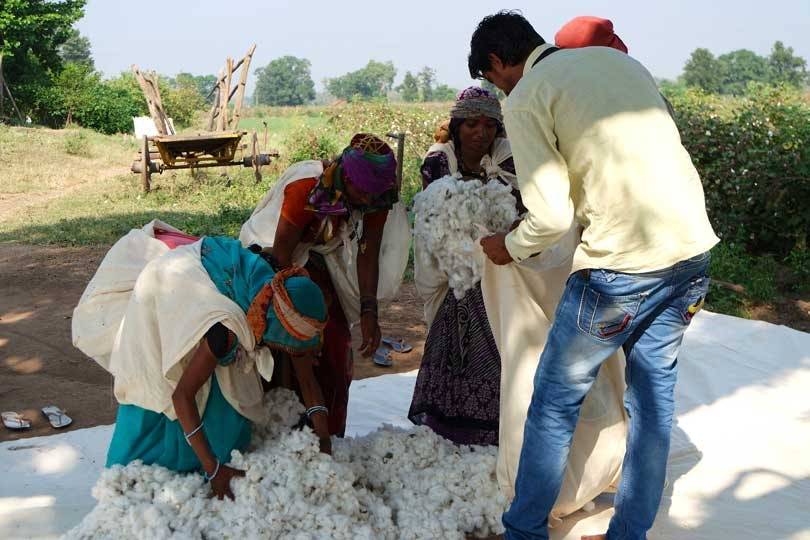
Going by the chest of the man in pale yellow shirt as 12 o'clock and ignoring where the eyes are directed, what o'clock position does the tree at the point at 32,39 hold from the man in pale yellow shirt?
The tree is roughly at 12 o'clock from the man in pale yellow shirt.

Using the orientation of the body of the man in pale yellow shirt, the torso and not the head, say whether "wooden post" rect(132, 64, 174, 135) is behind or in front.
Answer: in front

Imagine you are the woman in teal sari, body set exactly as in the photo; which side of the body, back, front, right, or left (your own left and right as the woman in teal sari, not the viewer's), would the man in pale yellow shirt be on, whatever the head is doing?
front

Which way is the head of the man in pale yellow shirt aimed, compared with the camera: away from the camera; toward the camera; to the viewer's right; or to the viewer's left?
to the viewer's left

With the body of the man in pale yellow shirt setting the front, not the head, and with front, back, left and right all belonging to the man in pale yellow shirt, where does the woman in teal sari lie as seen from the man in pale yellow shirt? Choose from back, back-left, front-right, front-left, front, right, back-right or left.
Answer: front-left

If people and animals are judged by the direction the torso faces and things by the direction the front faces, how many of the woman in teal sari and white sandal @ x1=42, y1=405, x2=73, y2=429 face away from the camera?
0
